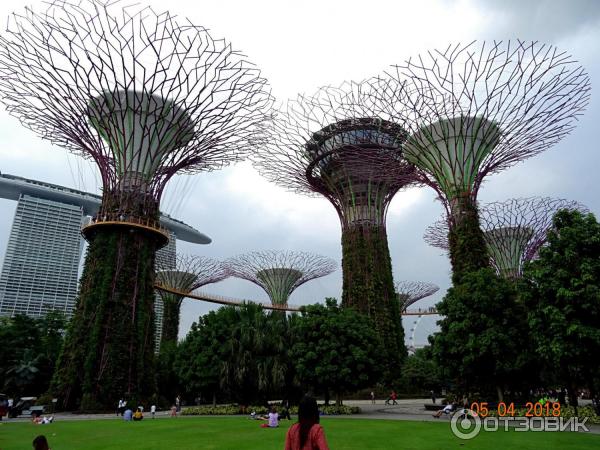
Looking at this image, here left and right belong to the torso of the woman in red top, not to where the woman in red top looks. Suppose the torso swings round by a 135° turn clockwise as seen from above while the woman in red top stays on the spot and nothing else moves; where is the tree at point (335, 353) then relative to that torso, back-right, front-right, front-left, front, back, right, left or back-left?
back-left

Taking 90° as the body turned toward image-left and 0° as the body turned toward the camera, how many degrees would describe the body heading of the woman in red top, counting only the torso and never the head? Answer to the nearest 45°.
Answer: approximately 180°

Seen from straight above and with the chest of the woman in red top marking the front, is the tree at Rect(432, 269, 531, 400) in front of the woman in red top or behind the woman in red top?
in front

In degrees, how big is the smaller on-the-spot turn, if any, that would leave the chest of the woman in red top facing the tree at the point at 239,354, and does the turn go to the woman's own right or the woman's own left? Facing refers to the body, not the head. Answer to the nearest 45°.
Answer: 0° — they already face it

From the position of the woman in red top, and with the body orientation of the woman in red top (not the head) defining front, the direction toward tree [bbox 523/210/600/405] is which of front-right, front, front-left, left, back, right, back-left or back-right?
front-right

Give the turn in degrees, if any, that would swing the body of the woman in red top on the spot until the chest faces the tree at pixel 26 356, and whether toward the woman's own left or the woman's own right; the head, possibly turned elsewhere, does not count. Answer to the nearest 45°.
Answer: approximately 45° to the woman's own left

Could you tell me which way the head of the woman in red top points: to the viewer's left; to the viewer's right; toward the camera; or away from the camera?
away from the camera

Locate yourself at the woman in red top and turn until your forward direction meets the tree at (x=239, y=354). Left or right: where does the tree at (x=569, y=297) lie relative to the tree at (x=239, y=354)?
right
